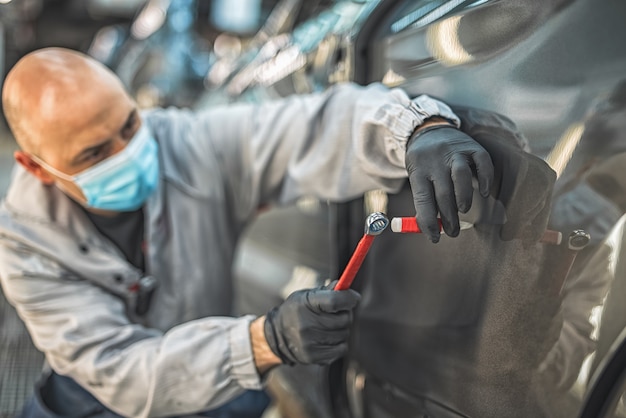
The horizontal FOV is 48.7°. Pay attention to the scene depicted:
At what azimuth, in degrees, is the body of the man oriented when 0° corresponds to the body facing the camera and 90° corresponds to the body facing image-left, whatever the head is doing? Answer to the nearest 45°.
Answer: approximately 315°
